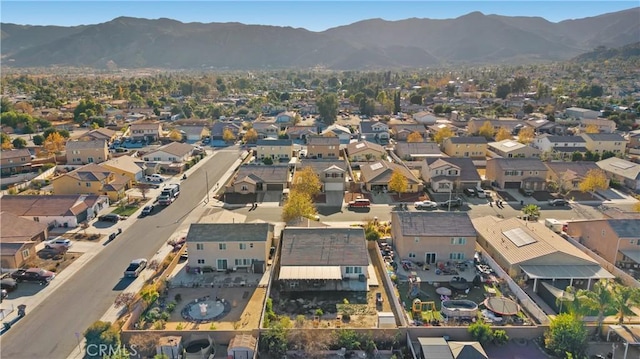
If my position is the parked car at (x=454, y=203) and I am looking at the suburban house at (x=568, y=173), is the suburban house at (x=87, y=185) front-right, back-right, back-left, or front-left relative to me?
back-left

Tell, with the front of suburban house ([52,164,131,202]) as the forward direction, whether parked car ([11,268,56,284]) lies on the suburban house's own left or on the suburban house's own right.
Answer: on the suburban house's own right

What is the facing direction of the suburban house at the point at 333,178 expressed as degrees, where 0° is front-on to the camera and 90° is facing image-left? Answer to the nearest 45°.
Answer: approximately 0°

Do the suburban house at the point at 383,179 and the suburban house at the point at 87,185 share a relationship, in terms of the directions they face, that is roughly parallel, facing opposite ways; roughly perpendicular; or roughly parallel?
roughly perpendicular

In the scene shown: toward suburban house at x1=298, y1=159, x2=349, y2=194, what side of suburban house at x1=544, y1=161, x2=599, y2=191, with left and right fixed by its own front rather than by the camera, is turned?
right

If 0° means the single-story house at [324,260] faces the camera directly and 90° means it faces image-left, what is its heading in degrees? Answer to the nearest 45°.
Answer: approximately 180°

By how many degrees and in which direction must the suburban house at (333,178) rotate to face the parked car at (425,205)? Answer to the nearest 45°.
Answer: approximately 45° to its left

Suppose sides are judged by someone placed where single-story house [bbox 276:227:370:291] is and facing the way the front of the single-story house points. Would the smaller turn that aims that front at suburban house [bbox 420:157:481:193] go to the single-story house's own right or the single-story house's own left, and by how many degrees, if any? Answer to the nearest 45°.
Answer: approximately 45° to the single-story house's own right

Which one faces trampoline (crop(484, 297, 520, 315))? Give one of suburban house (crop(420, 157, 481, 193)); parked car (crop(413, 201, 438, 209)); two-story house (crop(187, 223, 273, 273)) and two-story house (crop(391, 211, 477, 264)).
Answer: the suburban house

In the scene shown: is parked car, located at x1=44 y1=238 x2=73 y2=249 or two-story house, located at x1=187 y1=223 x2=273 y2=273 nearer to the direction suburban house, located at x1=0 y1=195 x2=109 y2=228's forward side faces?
the two-story house

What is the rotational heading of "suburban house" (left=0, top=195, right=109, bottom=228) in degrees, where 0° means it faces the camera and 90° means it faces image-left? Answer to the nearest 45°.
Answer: approximately 315°
